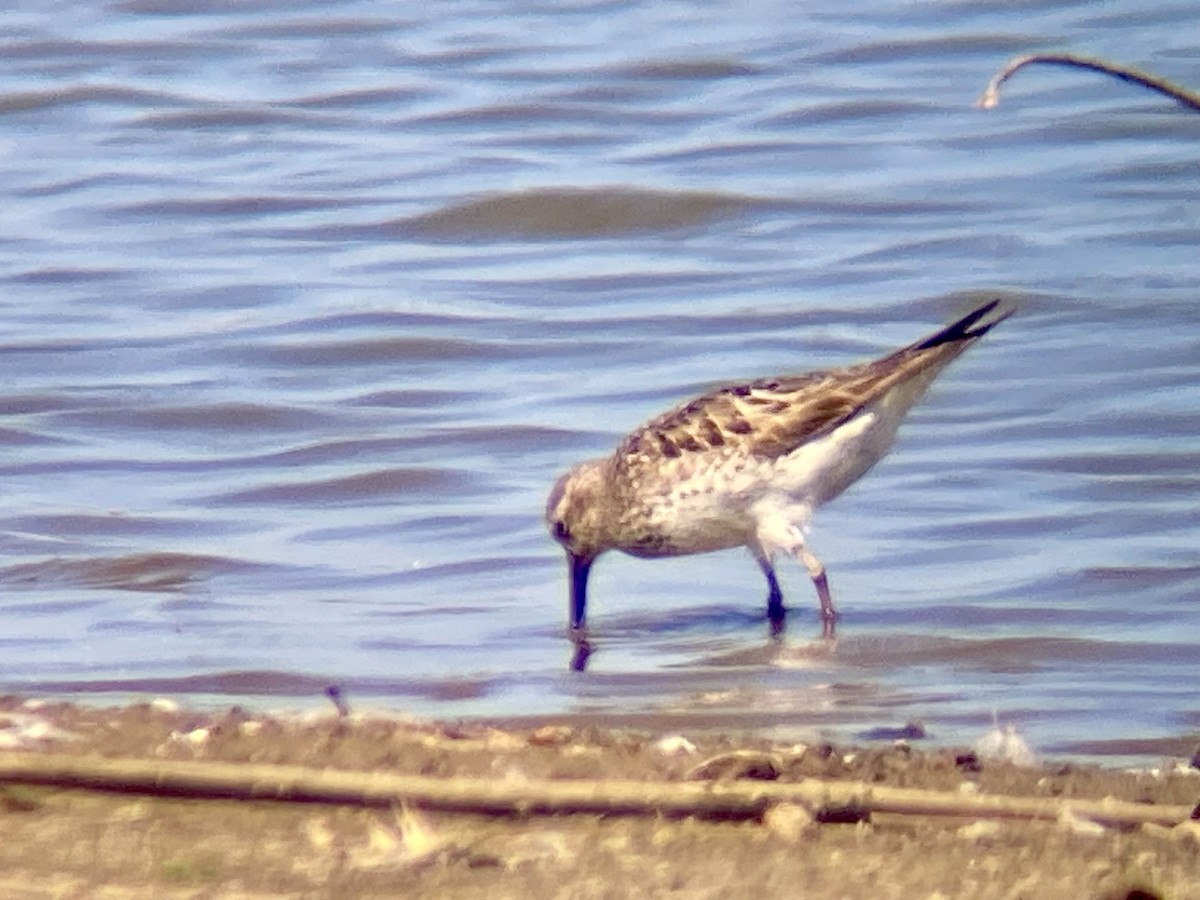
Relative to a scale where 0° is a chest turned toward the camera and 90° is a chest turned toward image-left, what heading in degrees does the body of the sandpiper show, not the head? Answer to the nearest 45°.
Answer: approximately 90°

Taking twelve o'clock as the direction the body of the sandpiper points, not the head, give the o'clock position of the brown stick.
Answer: The brown stick is roughly at 9 o'clock from the sandpiper.
